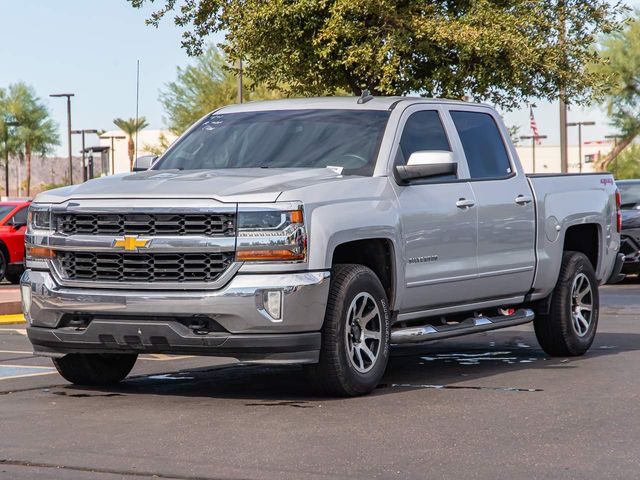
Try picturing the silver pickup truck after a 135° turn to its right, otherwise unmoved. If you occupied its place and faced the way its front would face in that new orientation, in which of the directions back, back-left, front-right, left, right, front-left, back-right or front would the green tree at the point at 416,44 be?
front

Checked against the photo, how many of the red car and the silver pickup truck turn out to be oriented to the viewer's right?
0

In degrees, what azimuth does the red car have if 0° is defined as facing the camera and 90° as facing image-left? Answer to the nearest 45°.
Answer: approximately 45°

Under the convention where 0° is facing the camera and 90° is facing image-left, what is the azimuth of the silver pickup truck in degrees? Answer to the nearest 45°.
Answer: approximately 45°

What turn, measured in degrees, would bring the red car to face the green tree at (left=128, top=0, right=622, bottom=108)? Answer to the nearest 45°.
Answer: approximately 135° to its left

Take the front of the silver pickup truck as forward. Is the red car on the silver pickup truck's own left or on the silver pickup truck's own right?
on the silver pickup truck's own right

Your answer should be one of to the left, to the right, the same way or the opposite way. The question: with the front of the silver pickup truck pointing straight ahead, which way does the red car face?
the same way
